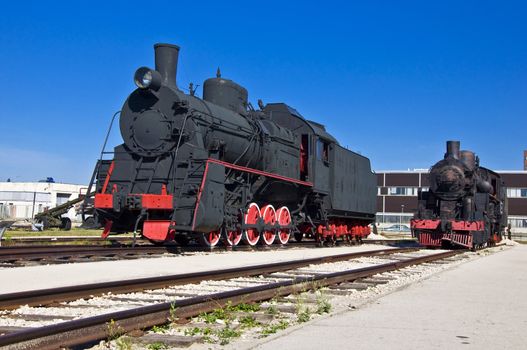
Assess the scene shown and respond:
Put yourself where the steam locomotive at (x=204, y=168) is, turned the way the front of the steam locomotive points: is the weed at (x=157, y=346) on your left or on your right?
on your left

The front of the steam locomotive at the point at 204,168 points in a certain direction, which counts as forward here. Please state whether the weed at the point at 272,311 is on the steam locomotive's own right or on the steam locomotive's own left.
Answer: on the steam locomotive's own left

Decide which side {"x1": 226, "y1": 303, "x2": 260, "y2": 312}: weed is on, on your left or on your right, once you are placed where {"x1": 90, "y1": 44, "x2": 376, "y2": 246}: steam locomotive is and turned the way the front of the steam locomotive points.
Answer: on your left

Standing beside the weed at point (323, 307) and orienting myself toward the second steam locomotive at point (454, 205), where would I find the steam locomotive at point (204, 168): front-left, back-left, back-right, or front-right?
front-left

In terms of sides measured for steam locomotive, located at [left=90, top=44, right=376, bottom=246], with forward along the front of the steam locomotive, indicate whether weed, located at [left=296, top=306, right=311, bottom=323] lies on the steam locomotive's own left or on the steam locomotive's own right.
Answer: on the steam locomotive's own left

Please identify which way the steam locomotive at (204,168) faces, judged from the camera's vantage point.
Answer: facing the viewer and to the left of the viewer

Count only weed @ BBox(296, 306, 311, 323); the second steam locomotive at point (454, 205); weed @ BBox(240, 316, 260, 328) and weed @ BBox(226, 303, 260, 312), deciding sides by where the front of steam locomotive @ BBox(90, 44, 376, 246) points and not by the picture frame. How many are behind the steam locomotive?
1

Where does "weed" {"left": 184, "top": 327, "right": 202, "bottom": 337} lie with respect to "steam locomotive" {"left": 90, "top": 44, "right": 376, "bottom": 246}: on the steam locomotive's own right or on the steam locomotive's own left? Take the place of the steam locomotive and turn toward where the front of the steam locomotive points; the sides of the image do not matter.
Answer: on the steam locomotive's own left

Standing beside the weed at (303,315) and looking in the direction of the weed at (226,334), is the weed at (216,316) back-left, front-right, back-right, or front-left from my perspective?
front-right

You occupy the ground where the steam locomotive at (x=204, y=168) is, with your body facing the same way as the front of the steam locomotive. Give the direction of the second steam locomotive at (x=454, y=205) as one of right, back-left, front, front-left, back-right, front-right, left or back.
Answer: back

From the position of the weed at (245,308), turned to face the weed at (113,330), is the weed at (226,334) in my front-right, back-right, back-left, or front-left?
front-left

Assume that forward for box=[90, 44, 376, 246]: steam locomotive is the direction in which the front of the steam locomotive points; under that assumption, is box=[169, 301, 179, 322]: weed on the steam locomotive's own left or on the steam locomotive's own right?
on the steam locomotive's own left

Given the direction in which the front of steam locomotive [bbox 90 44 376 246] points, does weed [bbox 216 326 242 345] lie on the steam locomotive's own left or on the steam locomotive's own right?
on the steam locomotive's own left

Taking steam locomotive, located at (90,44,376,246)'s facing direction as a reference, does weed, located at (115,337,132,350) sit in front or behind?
in front

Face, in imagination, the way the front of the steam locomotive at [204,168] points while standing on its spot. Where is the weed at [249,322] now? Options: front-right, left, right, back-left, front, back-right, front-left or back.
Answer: front-left

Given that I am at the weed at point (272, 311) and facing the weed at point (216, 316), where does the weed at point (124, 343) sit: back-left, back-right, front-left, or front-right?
front-left

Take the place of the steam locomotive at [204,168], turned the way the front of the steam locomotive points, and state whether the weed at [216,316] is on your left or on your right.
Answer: on your left
